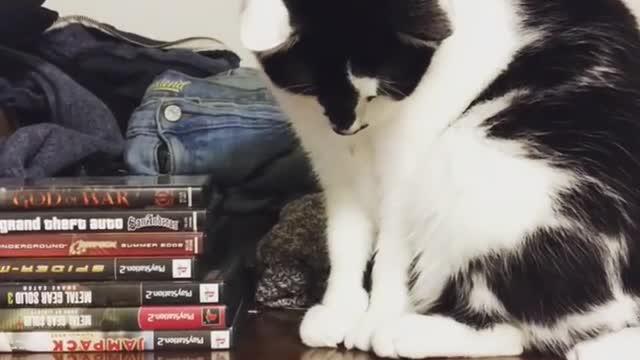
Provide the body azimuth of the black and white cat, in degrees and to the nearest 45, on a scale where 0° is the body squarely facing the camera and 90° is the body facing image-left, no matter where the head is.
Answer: approximately 45°

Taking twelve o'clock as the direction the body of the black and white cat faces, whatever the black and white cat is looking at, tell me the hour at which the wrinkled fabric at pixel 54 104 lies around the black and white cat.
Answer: The wrinkled fabric is roughly at 2 o'clock from the black and white cat.

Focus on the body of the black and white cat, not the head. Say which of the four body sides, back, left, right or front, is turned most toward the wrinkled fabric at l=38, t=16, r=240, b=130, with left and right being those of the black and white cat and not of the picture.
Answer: right
